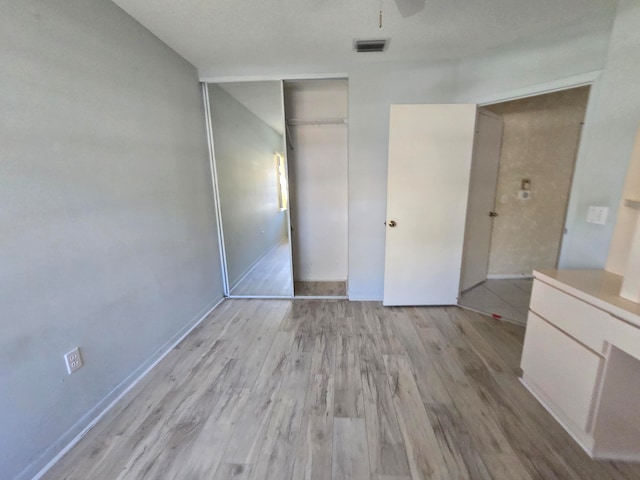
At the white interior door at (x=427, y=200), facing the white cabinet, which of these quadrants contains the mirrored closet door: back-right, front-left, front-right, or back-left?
back-right

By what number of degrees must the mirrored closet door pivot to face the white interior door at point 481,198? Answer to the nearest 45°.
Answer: approximately 45° to its left

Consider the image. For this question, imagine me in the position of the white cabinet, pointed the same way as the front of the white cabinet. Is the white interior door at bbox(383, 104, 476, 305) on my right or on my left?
on my right

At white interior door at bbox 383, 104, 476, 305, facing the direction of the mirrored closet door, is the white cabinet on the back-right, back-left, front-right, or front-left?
back-left

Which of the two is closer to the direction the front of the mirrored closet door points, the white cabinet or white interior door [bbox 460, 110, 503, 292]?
the white cabinet

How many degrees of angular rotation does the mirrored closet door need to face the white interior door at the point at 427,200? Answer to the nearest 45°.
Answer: approximately 45° to its left

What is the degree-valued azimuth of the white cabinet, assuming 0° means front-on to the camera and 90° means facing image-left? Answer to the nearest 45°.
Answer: approximately 45°

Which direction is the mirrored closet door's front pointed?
toward the camera

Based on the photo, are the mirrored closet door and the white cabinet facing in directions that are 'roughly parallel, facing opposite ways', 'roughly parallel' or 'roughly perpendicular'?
roughly perpendicular

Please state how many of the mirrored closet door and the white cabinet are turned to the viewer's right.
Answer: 0

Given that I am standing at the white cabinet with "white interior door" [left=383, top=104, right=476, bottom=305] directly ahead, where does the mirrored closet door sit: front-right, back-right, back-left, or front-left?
front-left

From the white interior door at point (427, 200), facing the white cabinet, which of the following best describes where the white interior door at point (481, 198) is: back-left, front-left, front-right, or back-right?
back-left

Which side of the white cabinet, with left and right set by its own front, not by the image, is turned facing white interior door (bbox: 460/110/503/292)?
right
